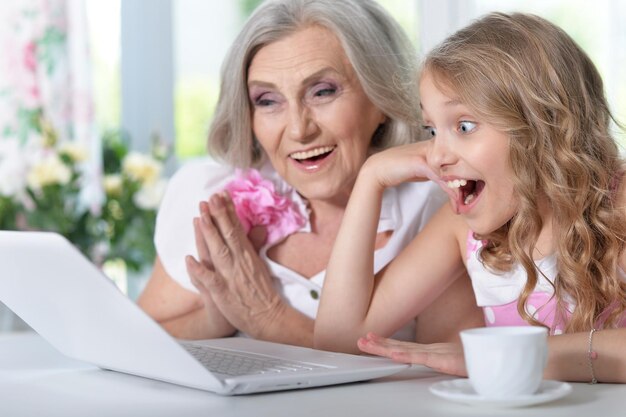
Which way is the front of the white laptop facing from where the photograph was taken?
facing away from the viewer and to the right of the viewer

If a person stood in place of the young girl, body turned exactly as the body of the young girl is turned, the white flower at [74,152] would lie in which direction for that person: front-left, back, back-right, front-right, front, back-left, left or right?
right

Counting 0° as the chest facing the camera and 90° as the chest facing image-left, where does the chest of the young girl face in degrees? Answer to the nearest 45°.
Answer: approximately 45°

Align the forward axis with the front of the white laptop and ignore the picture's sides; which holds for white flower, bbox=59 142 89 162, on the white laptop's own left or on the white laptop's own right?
on the white laptop's own left

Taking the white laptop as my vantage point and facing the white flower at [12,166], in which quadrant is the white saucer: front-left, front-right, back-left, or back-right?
back-right

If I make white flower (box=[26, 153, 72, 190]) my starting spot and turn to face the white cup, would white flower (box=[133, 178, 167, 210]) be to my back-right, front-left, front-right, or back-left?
front-left

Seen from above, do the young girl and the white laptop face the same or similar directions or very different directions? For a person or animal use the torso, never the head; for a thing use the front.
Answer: very different directions

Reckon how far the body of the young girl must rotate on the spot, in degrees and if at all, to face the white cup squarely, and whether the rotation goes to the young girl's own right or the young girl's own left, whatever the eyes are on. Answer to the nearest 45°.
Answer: approximately 45° to the young girl's own left

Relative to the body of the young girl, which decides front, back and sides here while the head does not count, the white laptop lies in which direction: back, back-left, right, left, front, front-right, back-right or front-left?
front

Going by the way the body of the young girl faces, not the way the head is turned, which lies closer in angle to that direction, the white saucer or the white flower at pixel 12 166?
the white saucer

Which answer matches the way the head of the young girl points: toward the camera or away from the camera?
toward the camera

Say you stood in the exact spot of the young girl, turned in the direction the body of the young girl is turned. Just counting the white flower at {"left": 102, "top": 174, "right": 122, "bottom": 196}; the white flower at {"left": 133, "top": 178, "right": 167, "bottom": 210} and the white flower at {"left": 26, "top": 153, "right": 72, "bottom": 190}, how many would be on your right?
3

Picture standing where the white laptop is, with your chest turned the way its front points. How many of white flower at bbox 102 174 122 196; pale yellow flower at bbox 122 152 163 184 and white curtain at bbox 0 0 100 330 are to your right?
0

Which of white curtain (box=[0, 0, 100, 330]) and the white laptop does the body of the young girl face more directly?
the white laptop

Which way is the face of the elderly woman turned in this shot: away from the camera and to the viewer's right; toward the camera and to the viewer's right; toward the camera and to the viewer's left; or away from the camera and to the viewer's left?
toward the camera and to the viewer's left

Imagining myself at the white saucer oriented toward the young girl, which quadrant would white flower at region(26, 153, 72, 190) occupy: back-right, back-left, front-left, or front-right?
front-left

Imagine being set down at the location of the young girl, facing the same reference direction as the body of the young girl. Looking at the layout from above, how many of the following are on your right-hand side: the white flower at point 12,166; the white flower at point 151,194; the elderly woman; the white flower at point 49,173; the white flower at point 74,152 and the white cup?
5
